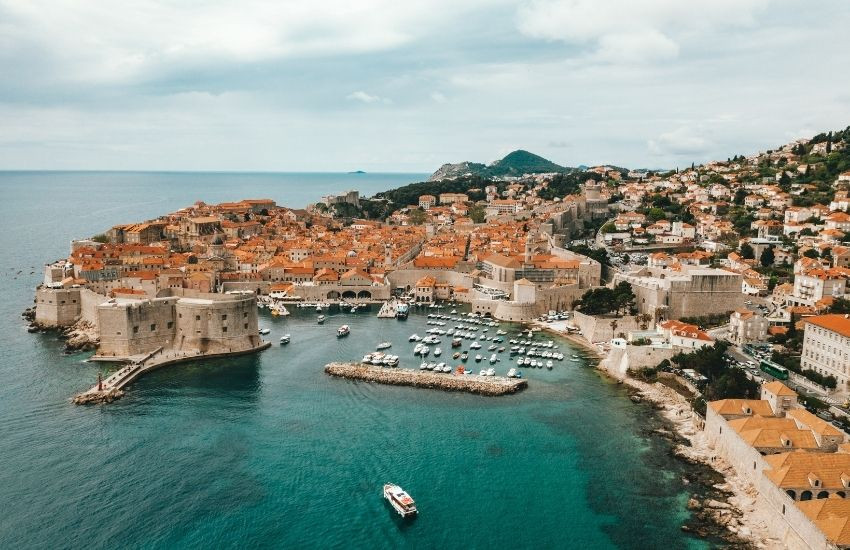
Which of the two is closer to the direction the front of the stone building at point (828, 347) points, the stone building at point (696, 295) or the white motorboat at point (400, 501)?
the white motorboat

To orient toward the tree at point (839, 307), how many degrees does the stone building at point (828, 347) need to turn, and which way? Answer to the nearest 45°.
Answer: approximately 135° to its right

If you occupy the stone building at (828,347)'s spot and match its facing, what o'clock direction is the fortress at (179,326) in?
The fortress is roughly at 1 o'clock from the stone building.

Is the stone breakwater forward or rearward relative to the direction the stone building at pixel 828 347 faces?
forward

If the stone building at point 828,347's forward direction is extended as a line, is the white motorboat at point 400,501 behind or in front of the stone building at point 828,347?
in front

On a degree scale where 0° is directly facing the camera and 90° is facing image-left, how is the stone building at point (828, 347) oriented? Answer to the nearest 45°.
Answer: approximately 45°

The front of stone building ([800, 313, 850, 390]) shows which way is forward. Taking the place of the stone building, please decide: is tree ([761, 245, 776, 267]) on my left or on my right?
on my right

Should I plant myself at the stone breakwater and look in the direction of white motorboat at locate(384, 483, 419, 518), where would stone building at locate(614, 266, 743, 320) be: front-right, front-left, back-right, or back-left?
back-left

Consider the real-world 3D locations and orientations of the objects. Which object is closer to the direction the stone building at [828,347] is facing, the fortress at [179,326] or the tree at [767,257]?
the fortress
